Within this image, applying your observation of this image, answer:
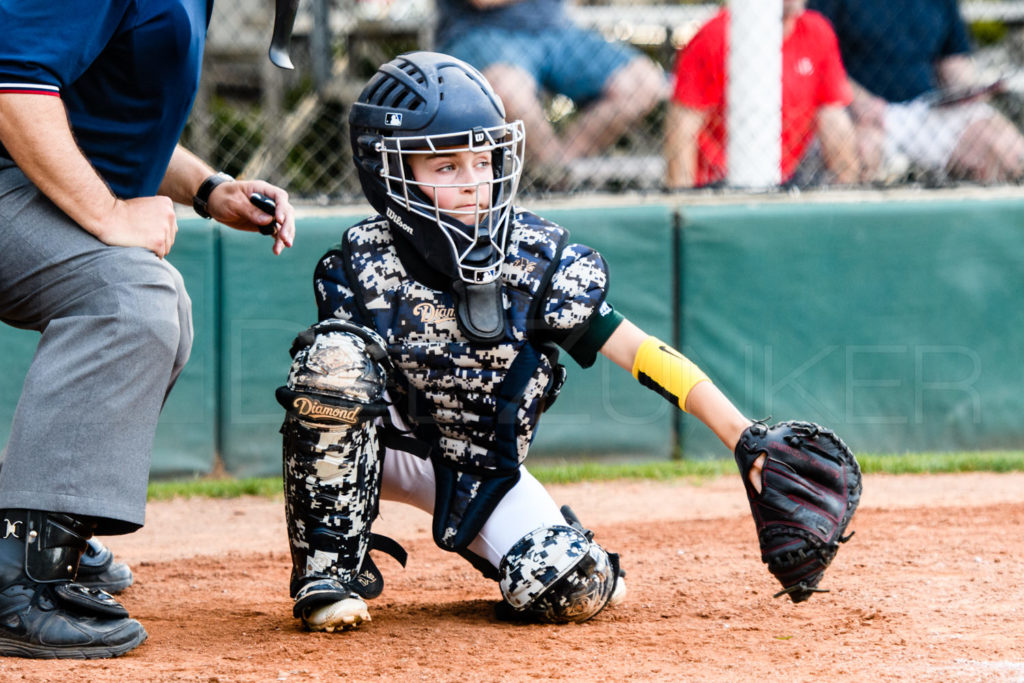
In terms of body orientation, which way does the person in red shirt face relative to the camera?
toward the camera

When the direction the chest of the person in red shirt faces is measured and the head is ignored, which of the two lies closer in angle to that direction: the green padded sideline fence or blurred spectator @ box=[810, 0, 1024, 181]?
the green padded sideline fence

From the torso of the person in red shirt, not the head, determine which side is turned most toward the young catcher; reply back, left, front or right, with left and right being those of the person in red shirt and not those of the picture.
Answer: front

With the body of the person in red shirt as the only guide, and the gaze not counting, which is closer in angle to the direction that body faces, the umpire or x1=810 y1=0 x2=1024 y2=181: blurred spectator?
the umpire

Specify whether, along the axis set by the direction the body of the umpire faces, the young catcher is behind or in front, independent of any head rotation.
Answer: in front

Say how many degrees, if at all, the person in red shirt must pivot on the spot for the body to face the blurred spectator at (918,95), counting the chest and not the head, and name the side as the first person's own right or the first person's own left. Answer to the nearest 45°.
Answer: approximately 135° to the first person's own left

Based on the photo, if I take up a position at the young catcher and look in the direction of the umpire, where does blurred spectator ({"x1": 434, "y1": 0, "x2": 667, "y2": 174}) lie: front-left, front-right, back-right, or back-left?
back-right
